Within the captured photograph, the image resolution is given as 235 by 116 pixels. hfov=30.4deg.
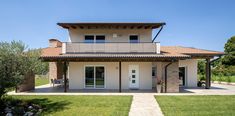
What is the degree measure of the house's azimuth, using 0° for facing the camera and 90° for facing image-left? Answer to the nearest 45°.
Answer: approximately 0°

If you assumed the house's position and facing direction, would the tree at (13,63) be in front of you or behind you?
in front
